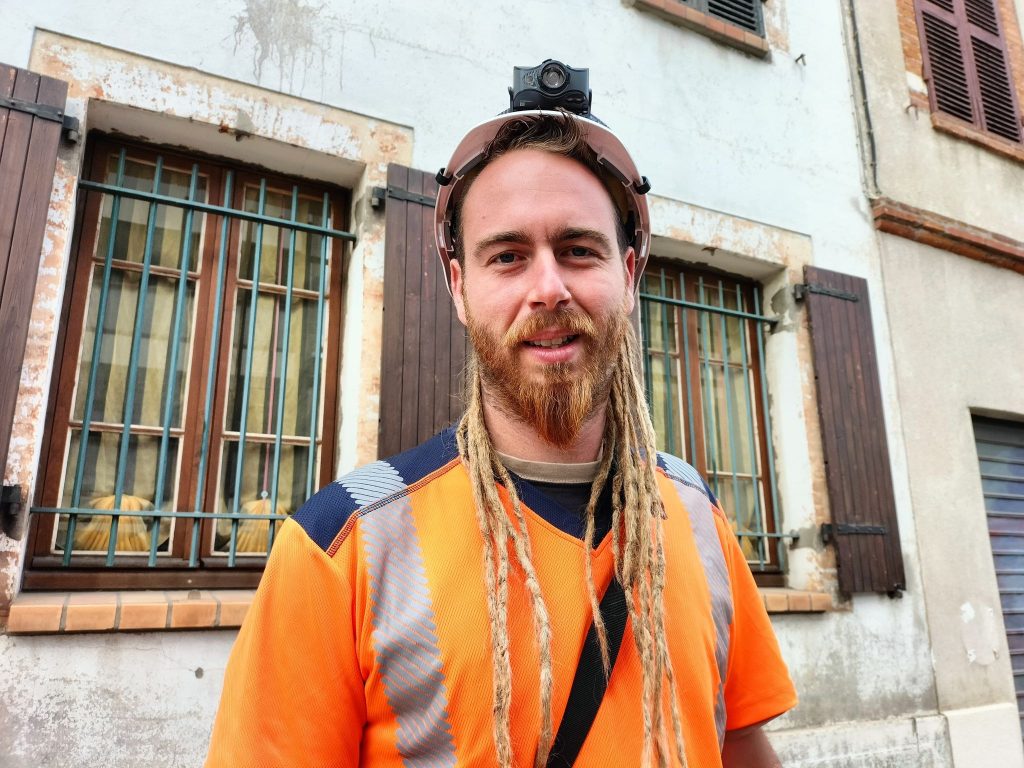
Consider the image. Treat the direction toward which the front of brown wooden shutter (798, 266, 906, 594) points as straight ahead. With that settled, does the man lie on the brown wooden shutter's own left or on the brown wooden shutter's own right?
on the brown wooden shutter's own right

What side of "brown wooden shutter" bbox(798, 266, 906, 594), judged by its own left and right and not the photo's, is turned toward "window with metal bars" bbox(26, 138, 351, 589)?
right

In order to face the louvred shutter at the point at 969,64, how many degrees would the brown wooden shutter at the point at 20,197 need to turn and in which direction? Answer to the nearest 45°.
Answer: approximately 90° to its left

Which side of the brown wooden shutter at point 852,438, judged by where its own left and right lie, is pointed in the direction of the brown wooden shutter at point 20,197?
right

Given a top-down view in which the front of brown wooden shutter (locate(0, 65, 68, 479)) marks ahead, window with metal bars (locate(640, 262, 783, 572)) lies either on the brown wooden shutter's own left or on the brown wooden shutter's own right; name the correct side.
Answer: on the brown wooden shutter's own left
